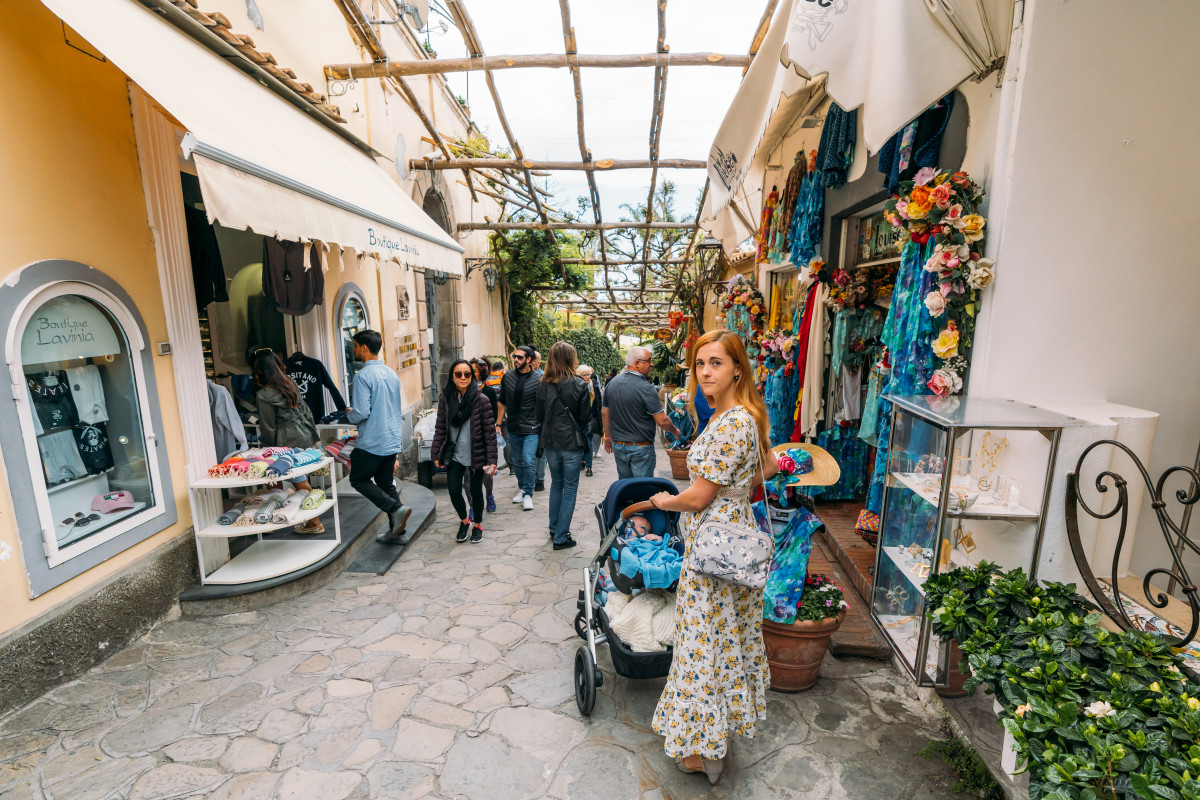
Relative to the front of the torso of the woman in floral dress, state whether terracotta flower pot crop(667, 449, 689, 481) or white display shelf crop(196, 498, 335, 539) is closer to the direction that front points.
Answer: the white display shelf

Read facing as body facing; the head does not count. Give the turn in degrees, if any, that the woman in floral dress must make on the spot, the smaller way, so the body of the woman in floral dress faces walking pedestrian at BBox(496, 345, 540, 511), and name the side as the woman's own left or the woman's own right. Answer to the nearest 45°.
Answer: approximately 45° to the woman's own right

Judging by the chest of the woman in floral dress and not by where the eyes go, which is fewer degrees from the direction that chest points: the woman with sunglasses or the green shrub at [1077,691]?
the woman with sunglasses

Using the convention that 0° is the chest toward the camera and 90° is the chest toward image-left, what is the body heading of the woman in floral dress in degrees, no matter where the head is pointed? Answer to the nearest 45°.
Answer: approximately 90°

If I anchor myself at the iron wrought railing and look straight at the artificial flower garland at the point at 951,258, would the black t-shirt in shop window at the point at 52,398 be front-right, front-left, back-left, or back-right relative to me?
front-left

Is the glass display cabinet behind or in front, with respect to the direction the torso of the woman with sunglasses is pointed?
in front

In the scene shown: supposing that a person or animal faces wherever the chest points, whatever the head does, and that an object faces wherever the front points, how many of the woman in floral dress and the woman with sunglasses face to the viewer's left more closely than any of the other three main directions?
1

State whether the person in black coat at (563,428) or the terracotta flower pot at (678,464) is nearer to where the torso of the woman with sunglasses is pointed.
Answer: the person in black coat

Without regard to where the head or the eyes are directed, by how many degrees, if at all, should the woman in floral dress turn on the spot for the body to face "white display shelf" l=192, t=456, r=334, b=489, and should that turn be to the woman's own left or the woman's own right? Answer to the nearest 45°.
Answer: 0° — they already face it

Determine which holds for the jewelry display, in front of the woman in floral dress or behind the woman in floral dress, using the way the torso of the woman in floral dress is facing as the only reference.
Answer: behind

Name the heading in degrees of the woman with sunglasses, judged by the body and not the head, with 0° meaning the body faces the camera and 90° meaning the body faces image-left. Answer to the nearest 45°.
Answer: approximately 0°

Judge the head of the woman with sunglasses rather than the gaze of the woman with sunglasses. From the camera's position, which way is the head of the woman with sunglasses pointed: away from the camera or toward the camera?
toward the camera

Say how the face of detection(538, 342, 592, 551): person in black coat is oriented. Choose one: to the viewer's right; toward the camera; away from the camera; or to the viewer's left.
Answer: away from the camera

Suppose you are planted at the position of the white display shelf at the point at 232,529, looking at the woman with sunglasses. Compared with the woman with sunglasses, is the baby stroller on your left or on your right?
right
